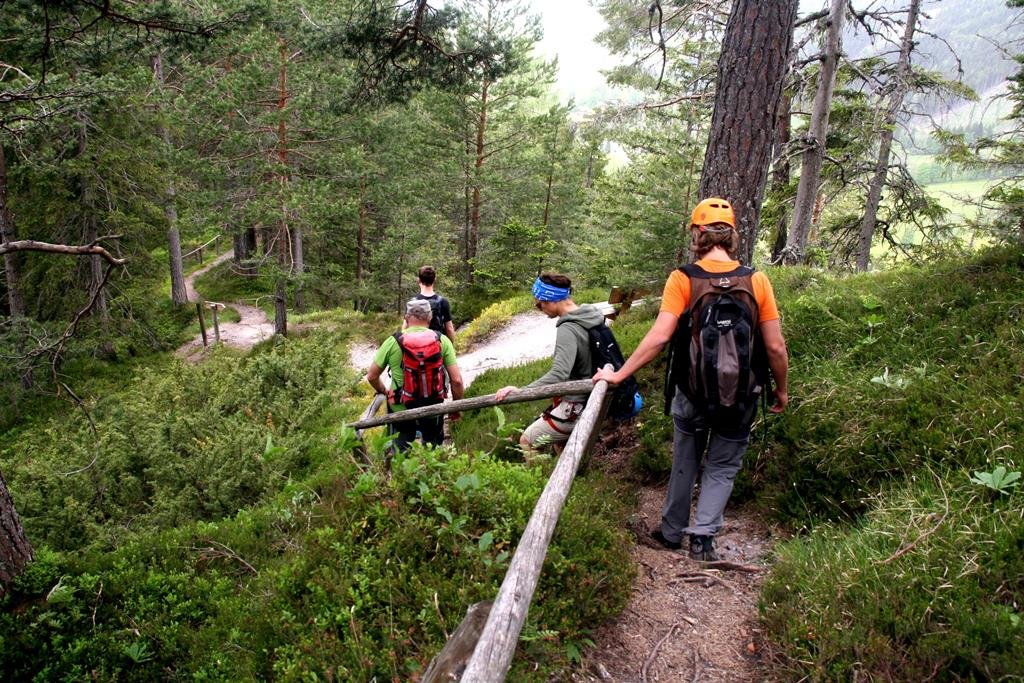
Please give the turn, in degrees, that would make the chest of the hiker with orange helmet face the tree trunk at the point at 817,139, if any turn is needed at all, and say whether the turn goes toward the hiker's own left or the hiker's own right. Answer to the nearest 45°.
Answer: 0° — they already face it

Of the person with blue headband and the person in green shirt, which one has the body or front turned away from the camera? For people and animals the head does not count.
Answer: the person in green shirt

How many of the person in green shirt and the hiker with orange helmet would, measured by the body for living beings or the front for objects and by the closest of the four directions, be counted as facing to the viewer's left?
0

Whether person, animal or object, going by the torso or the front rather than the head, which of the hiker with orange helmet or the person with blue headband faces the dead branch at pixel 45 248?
the person with blue headband

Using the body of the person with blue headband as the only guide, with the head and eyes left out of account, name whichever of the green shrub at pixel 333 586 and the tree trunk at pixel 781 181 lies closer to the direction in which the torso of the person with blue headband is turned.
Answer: the green shrub

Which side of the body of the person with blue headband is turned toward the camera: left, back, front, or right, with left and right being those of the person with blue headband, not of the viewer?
left

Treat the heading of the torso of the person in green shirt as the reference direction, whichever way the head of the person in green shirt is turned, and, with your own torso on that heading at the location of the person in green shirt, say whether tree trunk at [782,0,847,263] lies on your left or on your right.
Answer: on your right

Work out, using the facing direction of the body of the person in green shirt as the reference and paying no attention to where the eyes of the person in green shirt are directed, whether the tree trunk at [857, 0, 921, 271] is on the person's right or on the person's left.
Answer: on the person's right

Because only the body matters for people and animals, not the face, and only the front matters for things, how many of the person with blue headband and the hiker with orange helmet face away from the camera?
1

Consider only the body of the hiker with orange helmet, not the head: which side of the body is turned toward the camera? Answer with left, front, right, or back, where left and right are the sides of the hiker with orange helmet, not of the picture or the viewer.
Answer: back

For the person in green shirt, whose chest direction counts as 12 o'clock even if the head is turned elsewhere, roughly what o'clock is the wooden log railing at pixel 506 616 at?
The wooden log railing is roughly at 6 o'clock from the person in green shirt.

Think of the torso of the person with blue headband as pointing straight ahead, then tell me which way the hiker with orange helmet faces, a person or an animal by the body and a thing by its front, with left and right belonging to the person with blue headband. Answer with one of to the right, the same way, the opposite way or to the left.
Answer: to the right

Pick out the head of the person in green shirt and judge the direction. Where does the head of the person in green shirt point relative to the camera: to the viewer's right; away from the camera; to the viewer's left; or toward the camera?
away from the camera

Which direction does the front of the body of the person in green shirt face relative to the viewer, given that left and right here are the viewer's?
facing away from the viewer
